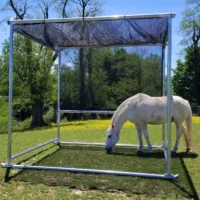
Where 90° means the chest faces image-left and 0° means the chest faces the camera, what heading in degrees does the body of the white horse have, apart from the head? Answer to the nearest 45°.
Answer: approximately 90°

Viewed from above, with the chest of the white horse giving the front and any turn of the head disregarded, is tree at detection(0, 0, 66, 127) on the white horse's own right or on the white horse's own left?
on the white horse's own right

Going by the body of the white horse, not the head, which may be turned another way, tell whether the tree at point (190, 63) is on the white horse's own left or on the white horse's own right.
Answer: on the white horse's own right
